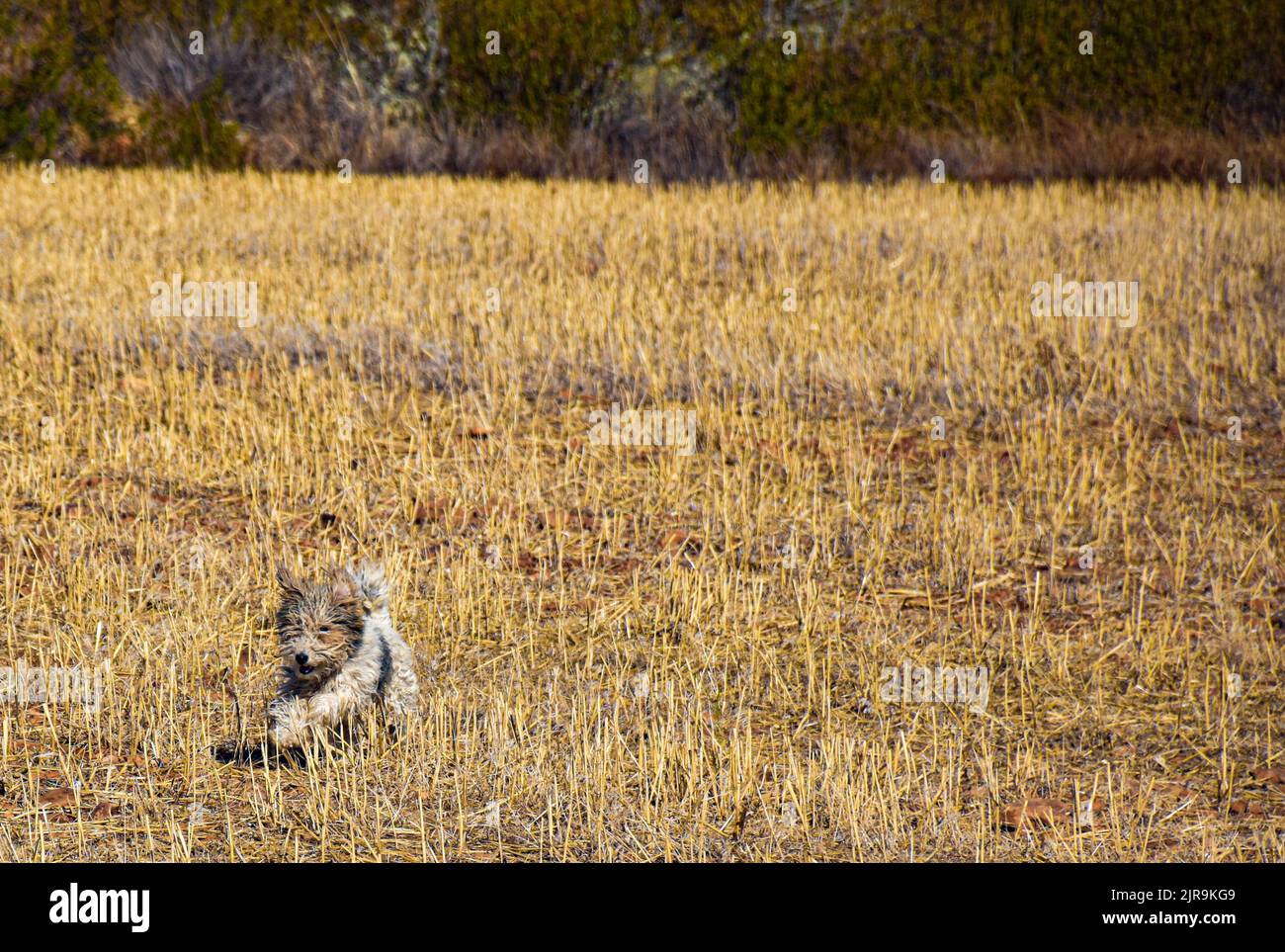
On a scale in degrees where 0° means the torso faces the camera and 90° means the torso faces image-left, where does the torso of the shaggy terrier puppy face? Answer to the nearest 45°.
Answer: approximately 45°

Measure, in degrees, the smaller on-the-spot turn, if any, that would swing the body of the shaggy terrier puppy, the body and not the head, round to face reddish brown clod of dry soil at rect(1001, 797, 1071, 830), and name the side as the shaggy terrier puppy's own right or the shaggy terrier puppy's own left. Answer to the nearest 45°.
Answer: approximately 135° to the shaggy terrier puppy's own left

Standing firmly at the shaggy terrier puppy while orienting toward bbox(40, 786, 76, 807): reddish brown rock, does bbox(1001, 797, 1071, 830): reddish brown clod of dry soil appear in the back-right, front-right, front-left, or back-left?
back-left

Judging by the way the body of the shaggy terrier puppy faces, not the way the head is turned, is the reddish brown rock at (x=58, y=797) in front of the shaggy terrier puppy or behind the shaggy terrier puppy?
in front
